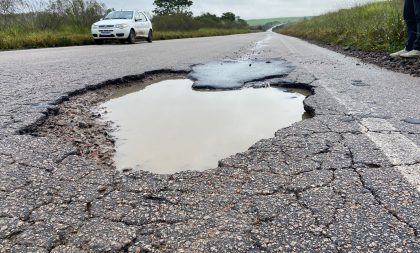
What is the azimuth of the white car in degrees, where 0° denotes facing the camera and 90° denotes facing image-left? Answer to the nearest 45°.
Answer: approximately 45°
